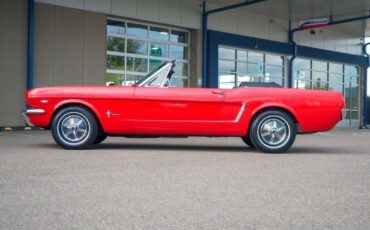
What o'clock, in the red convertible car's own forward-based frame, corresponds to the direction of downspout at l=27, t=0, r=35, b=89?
The downspout is roughly at 2 o'clock from the red convertible car.

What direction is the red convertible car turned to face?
to the viewer's left
